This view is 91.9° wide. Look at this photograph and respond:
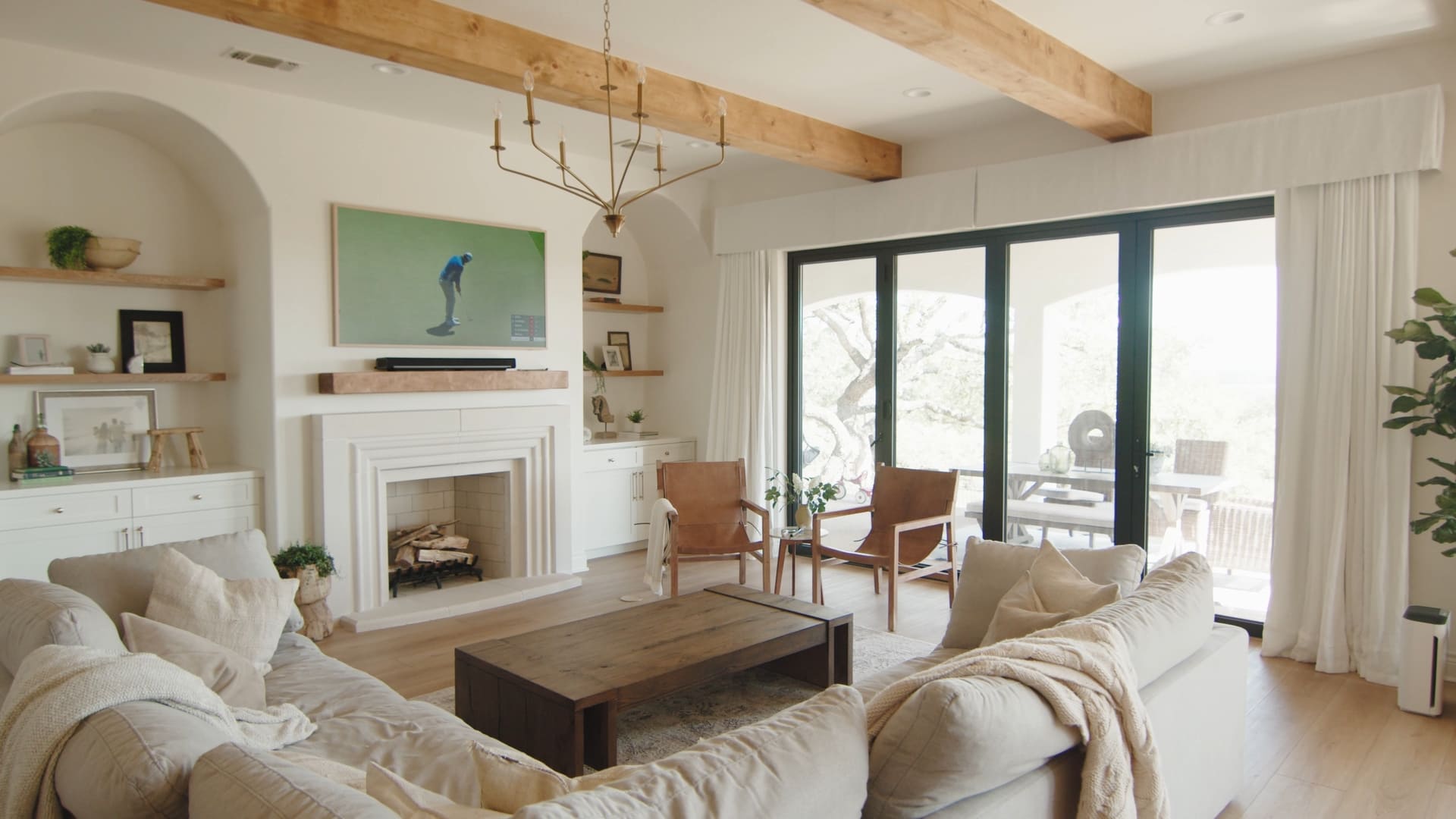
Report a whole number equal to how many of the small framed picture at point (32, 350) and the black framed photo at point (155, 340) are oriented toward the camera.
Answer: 2

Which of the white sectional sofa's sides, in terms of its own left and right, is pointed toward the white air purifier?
right

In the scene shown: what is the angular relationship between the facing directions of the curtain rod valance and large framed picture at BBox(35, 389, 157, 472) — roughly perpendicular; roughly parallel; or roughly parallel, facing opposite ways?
roughly perpendicular

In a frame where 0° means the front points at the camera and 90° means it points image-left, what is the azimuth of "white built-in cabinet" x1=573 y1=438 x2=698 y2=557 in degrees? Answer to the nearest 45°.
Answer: approximately 315°

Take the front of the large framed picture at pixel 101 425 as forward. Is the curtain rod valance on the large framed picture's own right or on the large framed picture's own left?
on the large framed picture's own left

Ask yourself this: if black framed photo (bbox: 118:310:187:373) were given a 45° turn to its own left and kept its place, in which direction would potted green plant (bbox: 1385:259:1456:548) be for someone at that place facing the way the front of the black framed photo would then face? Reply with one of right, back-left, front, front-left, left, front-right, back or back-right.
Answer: front

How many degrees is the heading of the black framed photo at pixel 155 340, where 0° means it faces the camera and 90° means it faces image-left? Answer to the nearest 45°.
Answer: approximately 0°

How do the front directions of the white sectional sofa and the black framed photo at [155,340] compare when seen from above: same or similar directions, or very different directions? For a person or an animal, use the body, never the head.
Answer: very different directions

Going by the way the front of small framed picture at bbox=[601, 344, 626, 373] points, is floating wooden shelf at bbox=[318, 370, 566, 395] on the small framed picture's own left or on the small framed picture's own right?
on the small framed picture's own right

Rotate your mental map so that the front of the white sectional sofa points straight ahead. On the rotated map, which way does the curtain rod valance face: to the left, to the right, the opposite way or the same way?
to the left

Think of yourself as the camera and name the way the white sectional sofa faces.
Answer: facing away from the viewer and to the left of the viewer

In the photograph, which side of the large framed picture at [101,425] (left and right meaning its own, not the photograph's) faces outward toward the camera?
front

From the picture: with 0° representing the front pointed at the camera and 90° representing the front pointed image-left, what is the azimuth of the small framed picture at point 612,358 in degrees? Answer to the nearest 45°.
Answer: approximately 315°
